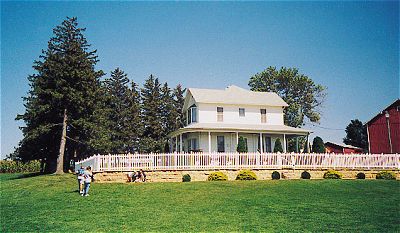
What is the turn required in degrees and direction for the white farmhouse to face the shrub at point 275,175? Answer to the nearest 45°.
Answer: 0° — it already faces it

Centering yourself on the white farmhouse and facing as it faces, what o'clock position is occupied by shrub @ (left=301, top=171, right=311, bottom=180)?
The shrub is roughly at 11 o'clock from the white farmhouse.

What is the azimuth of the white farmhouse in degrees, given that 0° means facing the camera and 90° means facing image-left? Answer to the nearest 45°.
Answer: approximately 0°

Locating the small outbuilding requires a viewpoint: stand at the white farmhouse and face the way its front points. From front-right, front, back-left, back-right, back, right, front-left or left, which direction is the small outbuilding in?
back-left

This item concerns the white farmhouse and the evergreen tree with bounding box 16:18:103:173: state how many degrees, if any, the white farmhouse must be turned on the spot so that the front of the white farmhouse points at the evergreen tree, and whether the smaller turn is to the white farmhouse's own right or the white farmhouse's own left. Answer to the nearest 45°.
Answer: approximately 90° to the white farmhouse's own right

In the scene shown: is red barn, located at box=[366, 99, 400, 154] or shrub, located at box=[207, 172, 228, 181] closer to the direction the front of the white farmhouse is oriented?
the shrub

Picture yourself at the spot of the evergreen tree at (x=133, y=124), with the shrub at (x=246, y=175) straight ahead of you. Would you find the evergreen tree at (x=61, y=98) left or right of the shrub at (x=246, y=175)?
right

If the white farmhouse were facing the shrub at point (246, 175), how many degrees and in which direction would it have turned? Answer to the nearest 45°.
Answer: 0° — it already faces it
